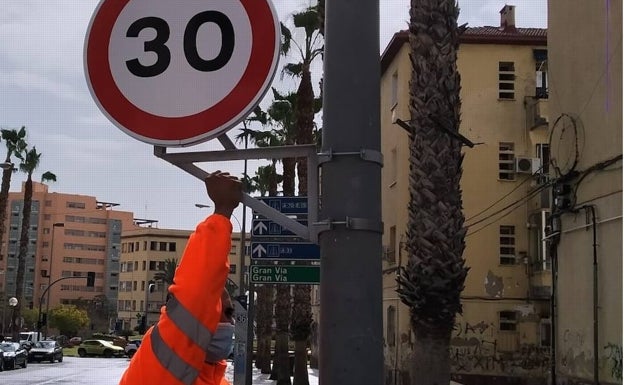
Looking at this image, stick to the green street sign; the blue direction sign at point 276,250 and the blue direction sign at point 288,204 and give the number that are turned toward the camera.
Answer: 3

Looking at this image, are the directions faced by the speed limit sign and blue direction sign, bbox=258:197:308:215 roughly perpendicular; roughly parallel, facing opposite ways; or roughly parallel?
roughly parallel

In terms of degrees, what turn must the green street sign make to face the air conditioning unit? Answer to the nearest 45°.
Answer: approximately 135° to its left

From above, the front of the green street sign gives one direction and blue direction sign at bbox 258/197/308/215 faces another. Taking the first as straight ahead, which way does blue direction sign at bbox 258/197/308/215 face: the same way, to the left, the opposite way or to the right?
the same way

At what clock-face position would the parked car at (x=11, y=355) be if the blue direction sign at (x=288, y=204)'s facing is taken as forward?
The parked car is roughly at 5 o'clock from the blue direction sign.

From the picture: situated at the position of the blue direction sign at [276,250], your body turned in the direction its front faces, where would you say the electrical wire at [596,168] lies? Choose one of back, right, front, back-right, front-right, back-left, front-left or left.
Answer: left

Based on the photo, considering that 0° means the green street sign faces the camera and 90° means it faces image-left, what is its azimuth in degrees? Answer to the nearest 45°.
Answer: approximately 0°

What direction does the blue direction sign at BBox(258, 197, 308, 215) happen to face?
toward the camera

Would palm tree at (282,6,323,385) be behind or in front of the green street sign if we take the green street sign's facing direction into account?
behind

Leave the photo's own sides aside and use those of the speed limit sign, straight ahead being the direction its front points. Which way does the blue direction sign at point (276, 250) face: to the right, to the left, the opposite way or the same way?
the same way

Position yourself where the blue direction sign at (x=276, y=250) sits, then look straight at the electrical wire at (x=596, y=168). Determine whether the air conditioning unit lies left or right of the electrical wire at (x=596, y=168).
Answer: left

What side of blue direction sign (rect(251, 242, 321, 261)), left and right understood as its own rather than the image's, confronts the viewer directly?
front
